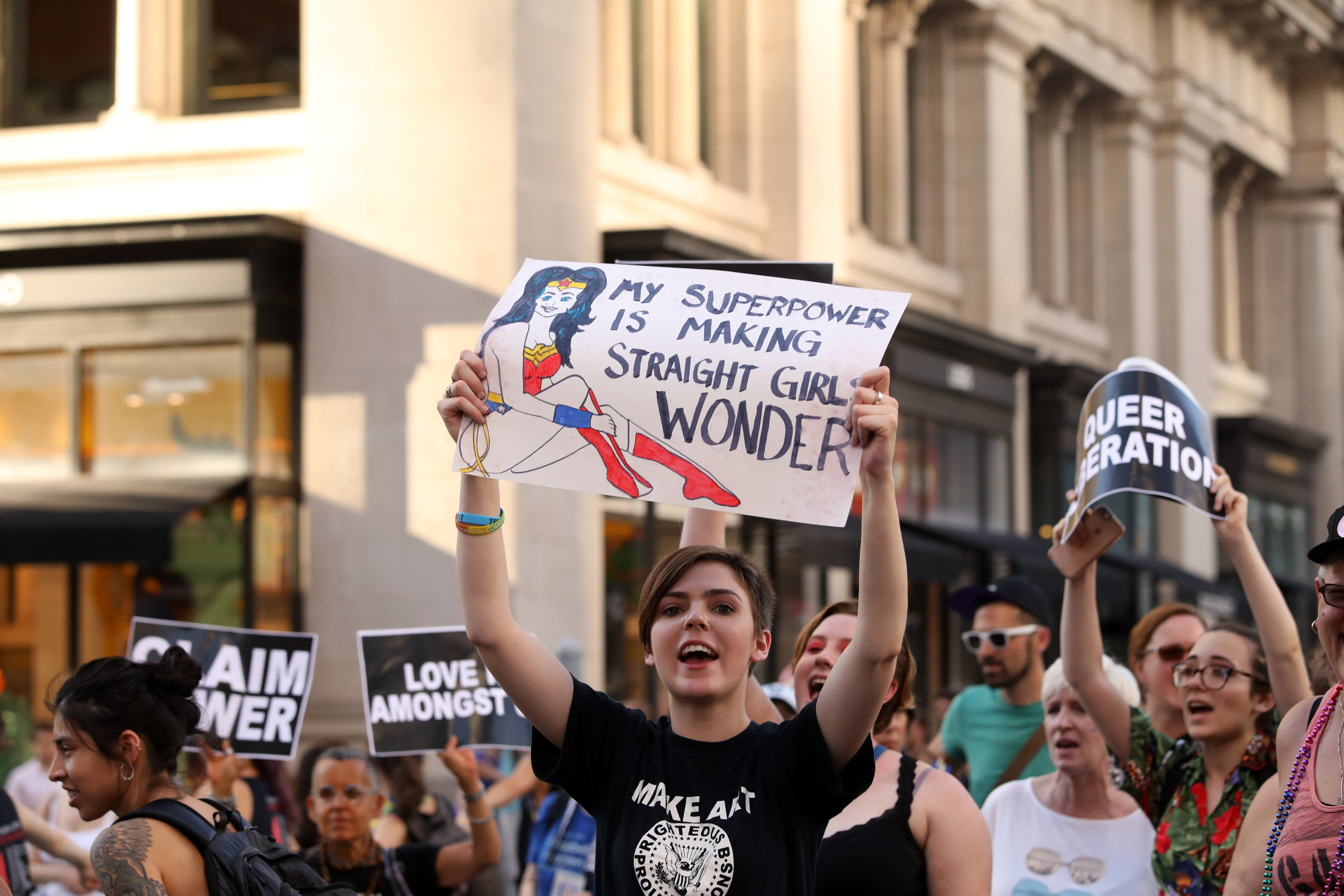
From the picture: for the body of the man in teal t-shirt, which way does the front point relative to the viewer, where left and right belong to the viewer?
facing the viewer and to the left of the viewer

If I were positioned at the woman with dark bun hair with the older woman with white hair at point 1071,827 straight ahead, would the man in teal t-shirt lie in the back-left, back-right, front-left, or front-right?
front-left

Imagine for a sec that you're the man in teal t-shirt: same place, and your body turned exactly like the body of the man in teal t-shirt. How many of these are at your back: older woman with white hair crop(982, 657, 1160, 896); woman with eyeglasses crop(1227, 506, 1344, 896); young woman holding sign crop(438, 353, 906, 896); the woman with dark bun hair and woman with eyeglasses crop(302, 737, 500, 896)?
0

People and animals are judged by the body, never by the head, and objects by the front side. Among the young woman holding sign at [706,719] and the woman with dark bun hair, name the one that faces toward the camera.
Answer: the young woman holding sign

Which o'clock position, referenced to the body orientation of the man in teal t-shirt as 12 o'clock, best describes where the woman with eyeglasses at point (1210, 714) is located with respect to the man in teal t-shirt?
The woman with eyeglasses is roughly at 10 o'clock from the man in teal t-shirt.

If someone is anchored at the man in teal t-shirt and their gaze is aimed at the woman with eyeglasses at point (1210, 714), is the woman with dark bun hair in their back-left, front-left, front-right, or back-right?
front-right

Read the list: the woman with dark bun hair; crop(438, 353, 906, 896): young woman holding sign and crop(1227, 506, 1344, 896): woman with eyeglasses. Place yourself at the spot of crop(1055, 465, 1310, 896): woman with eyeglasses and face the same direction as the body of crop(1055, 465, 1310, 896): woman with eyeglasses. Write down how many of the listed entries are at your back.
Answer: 0

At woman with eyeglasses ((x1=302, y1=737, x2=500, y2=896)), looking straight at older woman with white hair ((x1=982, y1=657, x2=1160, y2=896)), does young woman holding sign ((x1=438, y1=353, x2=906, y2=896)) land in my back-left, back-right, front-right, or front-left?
front-right

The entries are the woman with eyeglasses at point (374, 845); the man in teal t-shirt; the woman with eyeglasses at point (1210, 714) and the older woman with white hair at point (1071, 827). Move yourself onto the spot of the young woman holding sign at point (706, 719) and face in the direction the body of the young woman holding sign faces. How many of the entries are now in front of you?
0

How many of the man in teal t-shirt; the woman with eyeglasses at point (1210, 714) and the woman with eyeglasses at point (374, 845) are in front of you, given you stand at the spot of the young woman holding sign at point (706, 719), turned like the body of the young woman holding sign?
0

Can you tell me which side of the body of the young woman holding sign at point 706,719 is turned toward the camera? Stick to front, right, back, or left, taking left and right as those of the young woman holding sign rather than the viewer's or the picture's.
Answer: front
